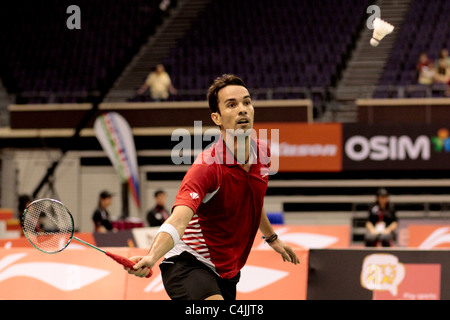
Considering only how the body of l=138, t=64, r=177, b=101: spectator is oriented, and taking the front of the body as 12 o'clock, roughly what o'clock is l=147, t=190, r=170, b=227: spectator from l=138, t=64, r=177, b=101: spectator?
l=147, t=190, r=170, b=227: spectator is roughly at 12 o'clock from l=138, t=64, r=177, b=101: spectator.

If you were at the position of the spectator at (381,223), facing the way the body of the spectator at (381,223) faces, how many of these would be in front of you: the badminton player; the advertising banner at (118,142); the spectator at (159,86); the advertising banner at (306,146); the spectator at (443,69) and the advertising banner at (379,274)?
2

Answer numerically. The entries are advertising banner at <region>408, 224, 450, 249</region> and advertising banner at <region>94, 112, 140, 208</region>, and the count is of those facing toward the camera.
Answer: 2

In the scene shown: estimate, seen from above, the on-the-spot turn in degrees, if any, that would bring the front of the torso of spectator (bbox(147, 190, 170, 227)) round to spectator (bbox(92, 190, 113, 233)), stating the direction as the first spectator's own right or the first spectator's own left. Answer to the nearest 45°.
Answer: approximately 135° to the first spectator's own right

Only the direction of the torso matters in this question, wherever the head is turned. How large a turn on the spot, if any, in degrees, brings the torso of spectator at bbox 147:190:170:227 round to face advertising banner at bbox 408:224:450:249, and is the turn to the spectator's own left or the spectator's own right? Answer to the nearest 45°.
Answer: approximately 45° to the spectator's own left

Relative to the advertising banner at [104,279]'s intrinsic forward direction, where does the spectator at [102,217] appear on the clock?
The spectator is roughly at 6 o'clock from the advertising banner.

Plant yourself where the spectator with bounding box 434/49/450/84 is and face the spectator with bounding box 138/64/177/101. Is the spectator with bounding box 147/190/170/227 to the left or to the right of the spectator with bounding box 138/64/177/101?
left

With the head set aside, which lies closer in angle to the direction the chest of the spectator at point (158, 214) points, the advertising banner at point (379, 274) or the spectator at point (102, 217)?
the advertising banner

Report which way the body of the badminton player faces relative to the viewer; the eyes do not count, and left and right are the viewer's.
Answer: facing the viewer and to the right of the viewer

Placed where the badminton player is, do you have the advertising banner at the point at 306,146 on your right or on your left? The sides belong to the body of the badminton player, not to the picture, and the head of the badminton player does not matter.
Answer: on your left

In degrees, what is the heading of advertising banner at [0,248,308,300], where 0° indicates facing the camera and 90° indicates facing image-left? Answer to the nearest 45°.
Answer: approximately 0°

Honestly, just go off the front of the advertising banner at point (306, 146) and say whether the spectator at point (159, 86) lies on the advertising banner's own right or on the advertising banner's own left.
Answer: on the advertising banner's own right

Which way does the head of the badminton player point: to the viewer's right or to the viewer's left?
to the viewer's right

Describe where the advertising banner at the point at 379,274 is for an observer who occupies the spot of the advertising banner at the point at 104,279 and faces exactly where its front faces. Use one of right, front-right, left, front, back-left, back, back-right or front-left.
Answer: left
